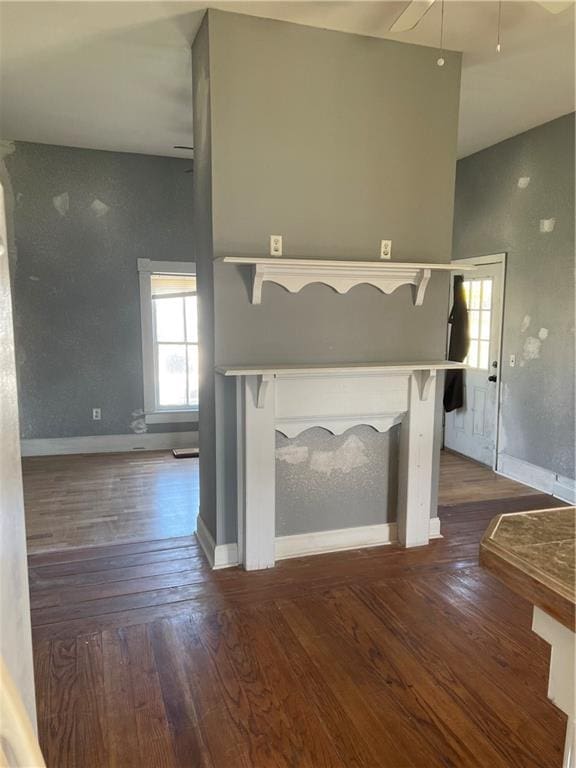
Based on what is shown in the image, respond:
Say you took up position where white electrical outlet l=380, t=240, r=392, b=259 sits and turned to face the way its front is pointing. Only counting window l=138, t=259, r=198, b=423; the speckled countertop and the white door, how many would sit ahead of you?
1

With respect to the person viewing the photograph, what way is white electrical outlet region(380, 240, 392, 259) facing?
facing the viewer

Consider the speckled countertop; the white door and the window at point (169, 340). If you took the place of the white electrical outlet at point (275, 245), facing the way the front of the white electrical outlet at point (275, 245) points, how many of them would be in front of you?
1

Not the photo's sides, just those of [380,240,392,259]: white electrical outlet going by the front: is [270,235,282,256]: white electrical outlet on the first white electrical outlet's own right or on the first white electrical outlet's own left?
on the first white electrical outlet's own right

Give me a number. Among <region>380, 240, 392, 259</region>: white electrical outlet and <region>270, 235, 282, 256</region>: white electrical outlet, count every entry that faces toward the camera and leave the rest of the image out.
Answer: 2

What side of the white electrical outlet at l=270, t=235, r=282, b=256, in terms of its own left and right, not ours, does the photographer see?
front

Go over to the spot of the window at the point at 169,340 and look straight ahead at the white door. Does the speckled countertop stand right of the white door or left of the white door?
right

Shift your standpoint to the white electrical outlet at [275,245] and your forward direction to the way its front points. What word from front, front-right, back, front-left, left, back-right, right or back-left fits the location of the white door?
back-left

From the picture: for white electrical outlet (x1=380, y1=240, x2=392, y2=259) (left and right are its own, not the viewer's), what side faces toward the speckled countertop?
front

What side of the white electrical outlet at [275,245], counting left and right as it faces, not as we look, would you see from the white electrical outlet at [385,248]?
left
